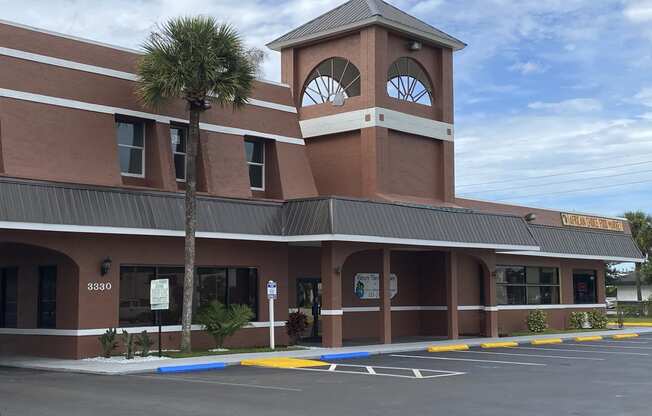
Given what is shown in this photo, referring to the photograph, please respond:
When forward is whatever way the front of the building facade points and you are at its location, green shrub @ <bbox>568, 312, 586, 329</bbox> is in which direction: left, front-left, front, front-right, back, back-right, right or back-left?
left

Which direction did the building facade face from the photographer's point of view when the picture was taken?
facing the viewer and to the right of the viewer

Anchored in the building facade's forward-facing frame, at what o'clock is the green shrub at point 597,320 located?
The green shrub is roughly at 9 o'clock from the building facade.

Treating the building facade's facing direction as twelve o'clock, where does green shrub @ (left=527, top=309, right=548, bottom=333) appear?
The green shrub is roughly at 9 o'clock from the building facade.
